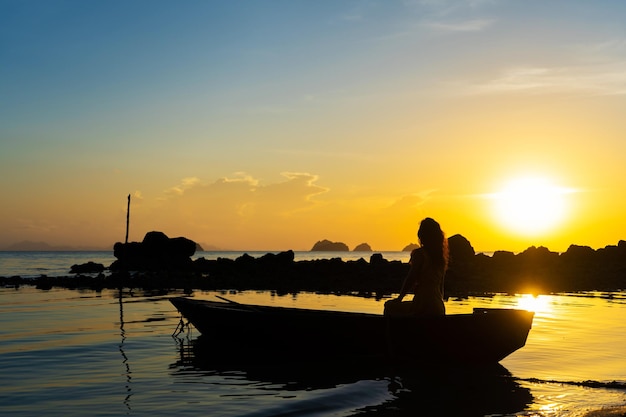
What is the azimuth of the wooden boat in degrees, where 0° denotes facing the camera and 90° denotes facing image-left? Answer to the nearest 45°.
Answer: approximately 90°

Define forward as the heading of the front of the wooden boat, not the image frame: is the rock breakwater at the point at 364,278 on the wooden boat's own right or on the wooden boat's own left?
on the wooden boat's own right
